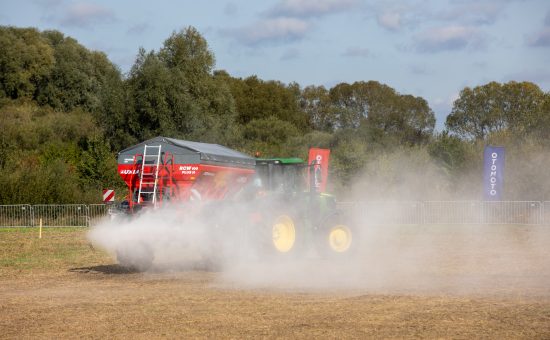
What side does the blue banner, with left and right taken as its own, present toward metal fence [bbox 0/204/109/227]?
right

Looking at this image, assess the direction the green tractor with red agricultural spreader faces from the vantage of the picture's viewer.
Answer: facing away from the viewer and to the right of the viewer

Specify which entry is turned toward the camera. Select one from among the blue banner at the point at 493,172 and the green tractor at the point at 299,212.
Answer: the blue banner

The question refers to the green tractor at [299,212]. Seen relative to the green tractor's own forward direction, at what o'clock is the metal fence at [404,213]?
The metal fence is roughly at 11 o'clock from the green tractor.

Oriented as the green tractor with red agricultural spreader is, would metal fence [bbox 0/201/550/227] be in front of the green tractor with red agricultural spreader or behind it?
in front

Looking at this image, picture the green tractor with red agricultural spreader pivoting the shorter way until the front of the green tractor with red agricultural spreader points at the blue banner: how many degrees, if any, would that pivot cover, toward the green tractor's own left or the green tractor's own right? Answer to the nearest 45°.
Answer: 0° — it already faces it

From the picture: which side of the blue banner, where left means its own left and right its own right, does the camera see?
front

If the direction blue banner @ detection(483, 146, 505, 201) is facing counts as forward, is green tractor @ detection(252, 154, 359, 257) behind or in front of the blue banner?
in front

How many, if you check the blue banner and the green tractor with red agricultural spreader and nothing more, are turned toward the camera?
1

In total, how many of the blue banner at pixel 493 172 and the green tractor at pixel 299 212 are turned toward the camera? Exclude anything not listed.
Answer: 1

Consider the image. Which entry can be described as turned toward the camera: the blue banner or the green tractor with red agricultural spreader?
the blue banner

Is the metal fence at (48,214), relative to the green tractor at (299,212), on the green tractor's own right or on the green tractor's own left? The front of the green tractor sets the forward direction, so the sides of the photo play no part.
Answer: on the green tractor's own left
